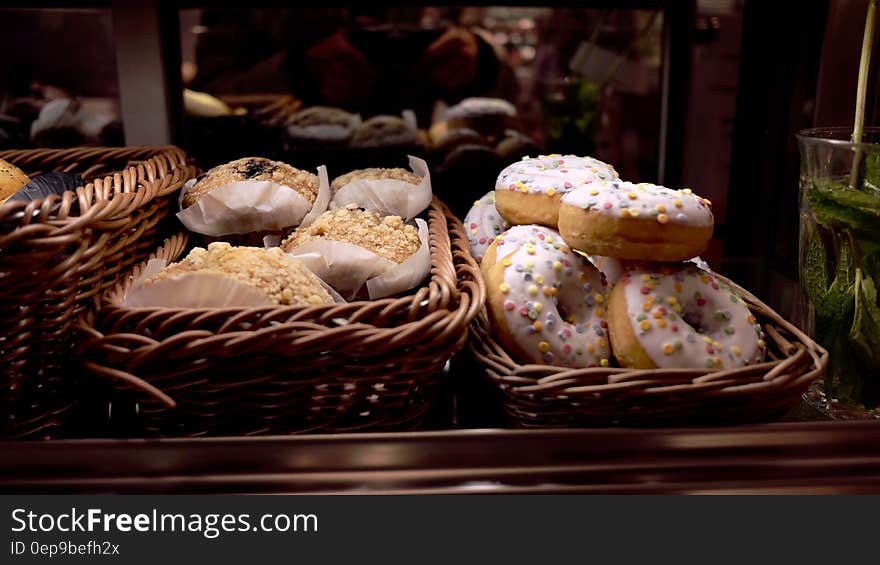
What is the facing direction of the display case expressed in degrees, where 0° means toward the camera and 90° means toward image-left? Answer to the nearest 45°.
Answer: approximately 0°
